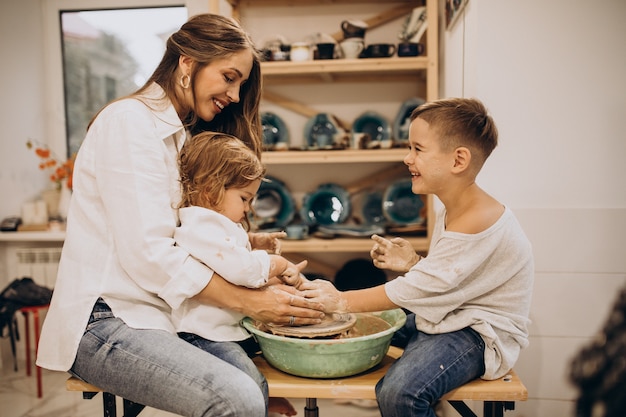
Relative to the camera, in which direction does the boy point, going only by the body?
to the viewer's left

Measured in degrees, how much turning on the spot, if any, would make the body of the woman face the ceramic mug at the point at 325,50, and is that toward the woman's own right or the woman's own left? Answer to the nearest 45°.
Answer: approximately 45° to the woman's own left

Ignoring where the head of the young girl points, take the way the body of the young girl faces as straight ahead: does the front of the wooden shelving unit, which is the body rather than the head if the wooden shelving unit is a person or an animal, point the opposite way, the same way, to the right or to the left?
to the right

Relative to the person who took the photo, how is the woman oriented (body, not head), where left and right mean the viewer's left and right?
facing to the right of the viewer

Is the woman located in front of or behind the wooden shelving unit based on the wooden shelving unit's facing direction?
in front

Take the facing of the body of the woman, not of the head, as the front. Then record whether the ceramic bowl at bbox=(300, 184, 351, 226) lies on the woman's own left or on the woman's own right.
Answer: on the woman's own left

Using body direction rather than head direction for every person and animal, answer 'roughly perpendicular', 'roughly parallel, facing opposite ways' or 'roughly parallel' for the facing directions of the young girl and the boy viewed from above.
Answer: roughly parallel, facing opposite ways

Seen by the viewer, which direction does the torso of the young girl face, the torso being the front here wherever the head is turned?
to the viewer's right

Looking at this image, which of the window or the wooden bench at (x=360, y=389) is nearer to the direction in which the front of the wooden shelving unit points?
the wooden bench

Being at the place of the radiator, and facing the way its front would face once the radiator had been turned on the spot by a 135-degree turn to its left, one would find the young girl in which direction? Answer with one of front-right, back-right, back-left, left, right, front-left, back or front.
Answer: back-right

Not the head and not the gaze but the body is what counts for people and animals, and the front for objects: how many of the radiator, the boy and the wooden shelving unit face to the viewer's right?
0

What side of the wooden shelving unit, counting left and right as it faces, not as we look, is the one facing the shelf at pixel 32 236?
right

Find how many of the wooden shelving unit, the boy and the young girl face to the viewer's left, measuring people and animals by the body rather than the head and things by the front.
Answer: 1

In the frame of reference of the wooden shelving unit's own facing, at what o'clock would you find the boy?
The boy is roughly at 12 o'clock from the wooden shelving unit.

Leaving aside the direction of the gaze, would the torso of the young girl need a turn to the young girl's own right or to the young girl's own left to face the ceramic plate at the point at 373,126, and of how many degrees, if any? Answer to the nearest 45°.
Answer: approximately 45° to the young girl's own left

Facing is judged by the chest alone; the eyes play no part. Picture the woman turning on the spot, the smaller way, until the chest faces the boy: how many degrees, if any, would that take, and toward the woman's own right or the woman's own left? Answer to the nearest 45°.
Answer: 0° — they already face them

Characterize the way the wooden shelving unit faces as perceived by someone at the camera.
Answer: facing the viewer

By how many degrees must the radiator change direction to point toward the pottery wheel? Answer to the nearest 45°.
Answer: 0° — it already faces it

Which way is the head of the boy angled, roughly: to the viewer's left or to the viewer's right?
to the viewer's left
